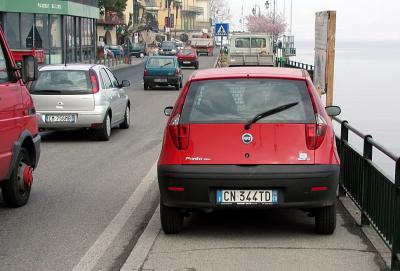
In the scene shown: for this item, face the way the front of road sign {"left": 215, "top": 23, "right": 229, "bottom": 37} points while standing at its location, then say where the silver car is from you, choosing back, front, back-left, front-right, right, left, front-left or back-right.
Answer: front

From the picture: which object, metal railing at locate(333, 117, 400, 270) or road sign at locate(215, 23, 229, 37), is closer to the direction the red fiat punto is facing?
the road sign

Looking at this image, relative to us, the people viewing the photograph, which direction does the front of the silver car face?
facing away from the viewer and to the right of the viewer

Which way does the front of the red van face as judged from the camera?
facing away from the viewer and to the right of the viewer

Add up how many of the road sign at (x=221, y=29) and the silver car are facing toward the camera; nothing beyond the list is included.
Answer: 1

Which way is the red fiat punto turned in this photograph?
away from the camera

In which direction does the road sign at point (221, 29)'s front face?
toward the camera

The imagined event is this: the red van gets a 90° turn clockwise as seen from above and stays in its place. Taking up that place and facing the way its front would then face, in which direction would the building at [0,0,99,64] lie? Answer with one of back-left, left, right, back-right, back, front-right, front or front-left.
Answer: back-left

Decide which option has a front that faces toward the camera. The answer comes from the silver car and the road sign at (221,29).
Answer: the road sign

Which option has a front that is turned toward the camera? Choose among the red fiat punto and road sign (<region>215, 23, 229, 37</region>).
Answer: the road sign

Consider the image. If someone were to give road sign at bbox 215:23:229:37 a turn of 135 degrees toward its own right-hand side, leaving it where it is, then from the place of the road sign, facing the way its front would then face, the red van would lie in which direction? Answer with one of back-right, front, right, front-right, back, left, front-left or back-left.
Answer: back-left

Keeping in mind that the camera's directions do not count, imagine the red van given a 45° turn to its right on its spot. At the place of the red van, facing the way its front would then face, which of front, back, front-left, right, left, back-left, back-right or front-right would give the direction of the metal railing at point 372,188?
front-right
